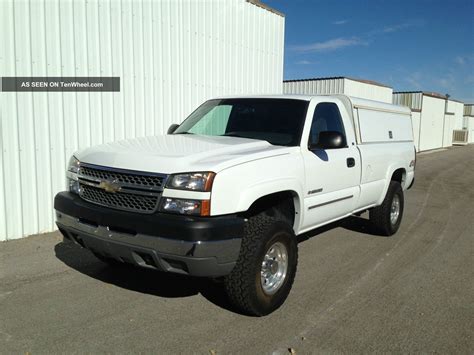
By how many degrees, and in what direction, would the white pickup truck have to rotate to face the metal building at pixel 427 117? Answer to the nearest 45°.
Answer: approximately 180°

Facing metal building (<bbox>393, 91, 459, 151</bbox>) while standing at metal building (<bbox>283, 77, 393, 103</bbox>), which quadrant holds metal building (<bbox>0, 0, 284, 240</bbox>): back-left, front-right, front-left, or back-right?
back-right

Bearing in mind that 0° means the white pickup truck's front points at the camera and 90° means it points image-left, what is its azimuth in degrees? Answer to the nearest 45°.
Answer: approximately 45°

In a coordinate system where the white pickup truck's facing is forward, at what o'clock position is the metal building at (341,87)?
The metal building is roughly at 5 o'clock from the white pickup truck.

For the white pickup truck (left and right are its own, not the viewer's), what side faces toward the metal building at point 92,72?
right
